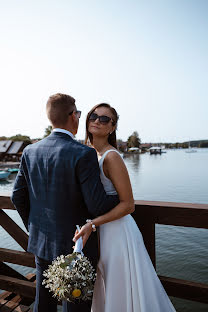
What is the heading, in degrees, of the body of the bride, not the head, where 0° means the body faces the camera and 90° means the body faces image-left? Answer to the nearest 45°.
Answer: approximately 90°

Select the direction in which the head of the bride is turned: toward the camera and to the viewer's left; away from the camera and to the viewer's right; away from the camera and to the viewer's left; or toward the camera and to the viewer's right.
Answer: toward the camera and to the viewer's left

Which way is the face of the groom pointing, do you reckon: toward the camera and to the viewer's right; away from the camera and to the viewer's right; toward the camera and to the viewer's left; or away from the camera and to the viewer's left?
away from the camera and to the viewer's right

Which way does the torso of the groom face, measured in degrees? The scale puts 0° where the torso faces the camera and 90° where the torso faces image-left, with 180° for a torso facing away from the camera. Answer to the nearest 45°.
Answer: approximately 225°
